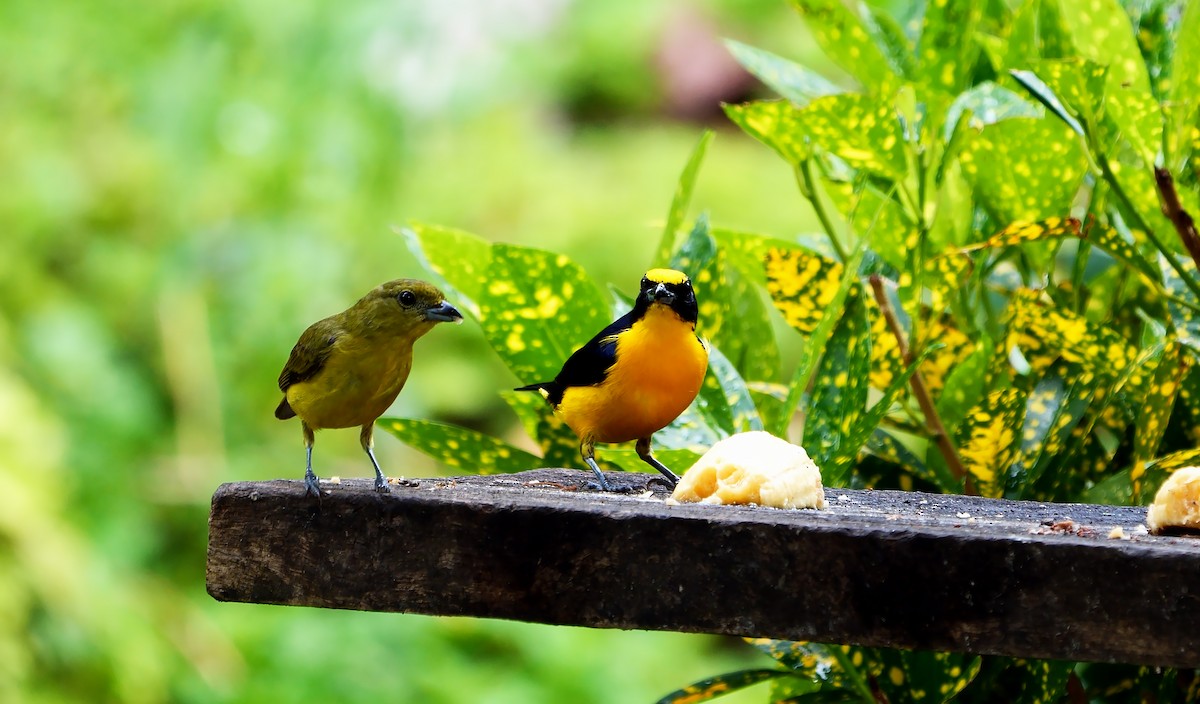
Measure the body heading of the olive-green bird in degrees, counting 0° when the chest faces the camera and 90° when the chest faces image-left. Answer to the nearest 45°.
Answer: approximately 315°

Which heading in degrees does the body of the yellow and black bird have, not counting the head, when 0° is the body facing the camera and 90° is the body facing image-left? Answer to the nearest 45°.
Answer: approximately 315°

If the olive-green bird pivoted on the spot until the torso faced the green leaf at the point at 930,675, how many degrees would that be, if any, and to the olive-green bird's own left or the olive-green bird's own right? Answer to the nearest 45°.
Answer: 0° — it already faces it

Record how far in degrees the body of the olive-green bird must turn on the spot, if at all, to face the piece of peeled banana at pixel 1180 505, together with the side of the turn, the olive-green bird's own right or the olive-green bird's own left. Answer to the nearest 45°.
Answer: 0° — it already faces it
